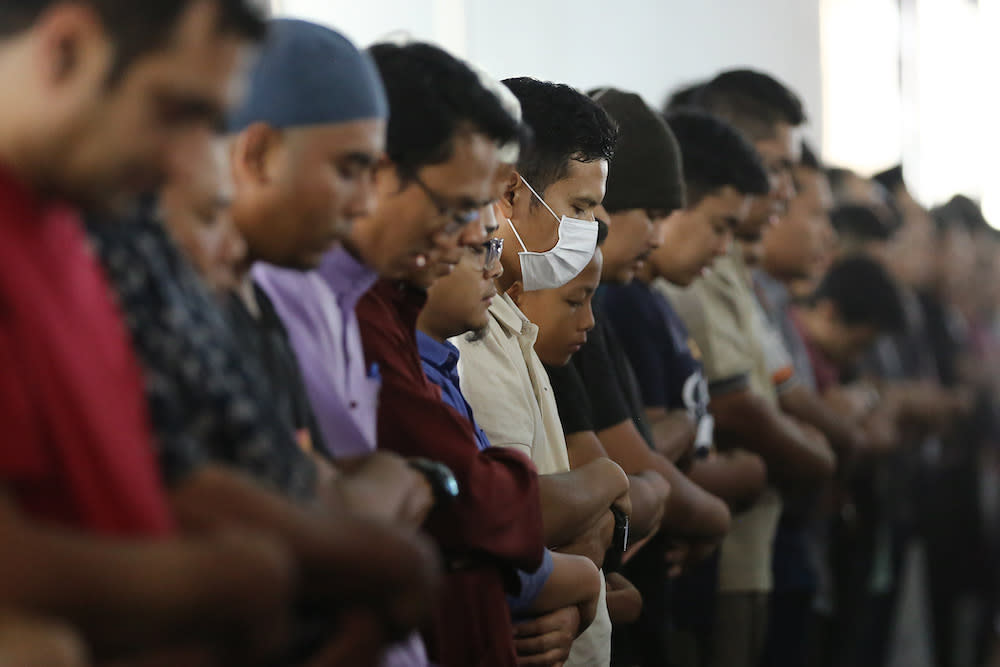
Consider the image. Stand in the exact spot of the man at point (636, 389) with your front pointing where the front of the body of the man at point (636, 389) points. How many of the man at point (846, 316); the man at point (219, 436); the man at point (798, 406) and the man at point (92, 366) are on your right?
2
